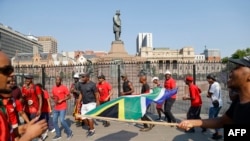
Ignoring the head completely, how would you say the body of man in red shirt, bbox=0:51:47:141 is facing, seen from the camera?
to the viewer's right

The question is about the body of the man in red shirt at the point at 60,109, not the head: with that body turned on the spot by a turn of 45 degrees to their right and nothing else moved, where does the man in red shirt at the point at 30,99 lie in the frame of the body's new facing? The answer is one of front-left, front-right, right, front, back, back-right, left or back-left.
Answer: front

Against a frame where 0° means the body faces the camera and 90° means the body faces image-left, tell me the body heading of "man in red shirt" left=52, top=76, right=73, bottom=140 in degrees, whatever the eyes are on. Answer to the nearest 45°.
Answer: approximately 45°

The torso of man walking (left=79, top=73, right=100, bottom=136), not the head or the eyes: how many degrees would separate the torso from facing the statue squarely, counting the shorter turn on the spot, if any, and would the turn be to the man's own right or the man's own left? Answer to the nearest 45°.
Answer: approximately 135° to the man's own right

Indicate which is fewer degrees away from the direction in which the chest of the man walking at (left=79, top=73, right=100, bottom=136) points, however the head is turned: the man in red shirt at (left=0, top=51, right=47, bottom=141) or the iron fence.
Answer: the man in red shirt

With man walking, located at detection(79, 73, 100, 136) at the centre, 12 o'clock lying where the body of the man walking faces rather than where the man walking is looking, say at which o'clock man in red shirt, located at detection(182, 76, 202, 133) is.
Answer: The man in red shirt is roughly at 8 o'clock from the man walking.

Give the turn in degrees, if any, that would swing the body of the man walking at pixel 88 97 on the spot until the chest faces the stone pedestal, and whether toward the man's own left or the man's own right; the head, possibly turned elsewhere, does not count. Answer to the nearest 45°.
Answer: approximately 135° to the man's own right

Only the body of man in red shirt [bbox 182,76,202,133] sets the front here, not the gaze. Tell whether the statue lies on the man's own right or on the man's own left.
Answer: on the man's own right

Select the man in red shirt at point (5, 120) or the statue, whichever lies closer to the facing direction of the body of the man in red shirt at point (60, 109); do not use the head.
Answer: the man in red shirt
